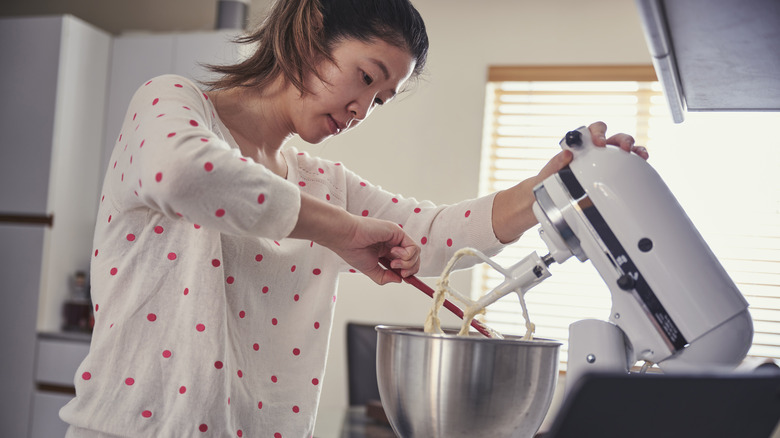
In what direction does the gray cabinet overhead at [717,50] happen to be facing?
to the viewer's left

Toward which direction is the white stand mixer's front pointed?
to the viewer's left

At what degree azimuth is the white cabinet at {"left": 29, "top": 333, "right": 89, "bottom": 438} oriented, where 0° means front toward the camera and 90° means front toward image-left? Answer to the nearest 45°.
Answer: approximately 0°

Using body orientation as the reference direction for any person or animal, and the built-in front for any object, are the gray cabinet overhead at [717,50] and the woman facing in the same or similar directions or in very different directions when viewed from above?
very different directions
